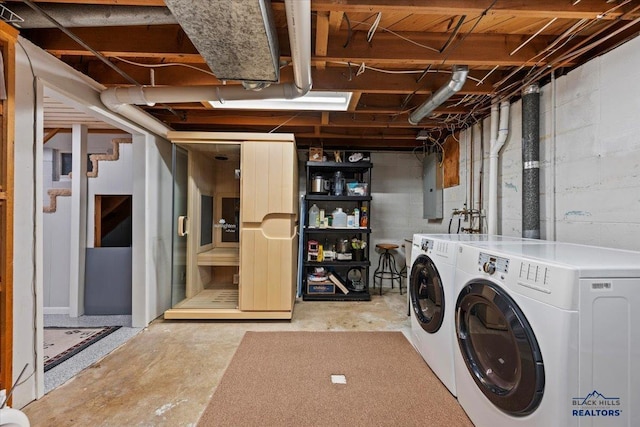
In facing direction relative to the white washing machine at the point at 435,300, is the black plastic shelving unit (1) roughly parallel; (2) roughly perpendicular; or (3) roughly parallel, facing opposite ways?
roughly perpendicular

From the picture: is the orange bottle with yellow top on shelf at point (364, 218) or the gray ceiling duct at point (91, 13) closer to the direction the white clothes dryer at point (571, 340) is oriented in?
the gray ceiling duct

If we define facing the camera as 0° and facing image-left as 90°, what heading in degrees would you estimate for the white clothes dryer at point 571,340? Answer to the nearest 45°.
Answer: approximately 45°

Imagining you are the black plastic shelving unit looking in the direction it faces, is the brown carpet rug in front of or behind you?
in front

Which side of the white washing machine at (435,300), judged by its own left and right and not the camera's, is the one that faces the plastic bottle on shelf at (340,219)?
right

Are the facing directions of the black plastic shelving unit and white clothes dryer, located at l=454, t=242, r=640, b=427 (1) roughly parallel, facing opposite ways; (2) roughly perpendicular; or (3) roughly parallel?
roughly perpendicular

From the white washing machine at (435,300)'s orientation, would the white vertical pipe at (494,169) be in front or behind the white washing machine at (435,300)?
behind

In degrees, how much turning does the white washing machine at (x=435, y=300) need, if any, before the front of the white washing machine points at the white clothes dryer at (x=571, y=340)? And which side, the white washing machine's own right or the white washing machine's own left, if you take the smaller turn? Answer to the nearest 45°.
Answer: approximately 90° to the white washing machine's own left

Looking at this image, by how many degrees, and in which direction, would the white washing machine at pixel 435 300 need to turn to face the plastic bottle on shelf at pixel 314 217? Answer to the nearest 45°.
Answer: approximately 90° to its right
